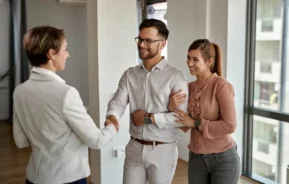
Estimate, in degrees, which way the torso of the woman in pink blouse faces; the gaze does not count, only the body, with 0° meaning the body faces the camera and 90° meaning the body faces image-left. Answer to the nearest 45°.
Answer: approximately 45°

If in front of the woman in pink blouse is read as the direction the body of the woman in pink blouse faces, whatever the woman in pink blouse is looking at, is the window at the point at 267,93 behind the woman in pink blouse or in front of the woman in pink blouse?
behind

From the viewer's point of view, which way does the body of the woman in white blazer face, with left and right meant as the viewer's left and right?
facing away from the viewer and to the right of the viewer

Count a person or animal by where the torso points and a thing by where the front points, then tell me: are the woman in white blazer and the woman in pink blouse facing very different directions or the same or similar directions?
very different directions

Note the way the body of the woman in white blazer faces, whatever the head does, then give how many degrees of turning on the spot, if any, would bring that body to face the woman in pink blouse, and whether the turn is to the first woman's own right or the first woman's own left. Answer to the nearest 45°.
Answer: approximately 45° to the first woman's own right
